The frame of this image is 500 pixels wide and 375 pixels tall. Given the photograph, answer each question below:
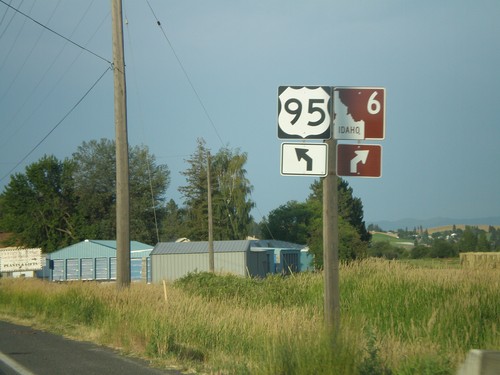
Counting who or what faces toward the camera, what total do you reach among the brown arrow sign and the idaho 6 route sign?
2

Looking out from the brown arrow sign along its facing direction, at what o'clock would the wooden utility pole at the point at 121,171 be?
The wooden utility pole is roughly at 5 o'clock from the brown arrow sign.

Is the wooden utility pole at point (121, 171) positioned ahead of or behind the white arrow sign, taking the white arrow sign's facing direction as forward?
behind

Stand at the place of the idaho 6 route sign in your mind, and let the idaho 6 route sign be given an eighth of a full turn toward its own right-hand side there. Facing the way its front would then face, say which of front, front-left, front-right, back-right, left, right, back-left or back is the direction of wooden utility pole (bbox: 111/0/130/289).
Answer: right

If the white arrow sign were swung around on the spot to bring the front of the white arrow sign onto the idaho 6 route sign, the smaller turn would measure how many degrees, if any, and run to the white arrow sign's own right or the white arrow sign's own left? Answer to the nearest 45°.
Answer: approximately 90° to the white arrow sign's own left

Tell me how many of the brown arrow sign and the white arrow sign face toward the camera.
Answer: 2

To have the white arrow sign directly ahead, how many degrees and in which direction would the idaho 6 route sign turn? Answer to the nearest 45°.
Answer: approximately 45° to its right

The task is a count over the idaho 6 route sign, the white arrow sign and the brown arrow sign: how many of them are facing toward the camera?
3

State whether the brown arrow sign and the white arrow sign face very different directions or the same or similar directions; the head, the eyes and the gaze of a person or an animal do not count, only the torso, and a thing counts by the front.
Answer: same or similar directions

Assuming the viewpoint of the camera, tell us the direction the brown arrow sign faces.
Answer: facing the viewer

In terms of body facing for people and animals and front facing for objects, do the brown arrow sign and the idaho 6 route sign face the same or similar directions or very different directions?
same or similar directions

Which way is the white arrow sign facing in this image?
toward the camera

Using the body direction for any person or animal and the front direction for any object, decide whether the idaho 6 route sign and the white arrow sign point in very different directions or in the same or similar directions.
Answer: same or similar directions
